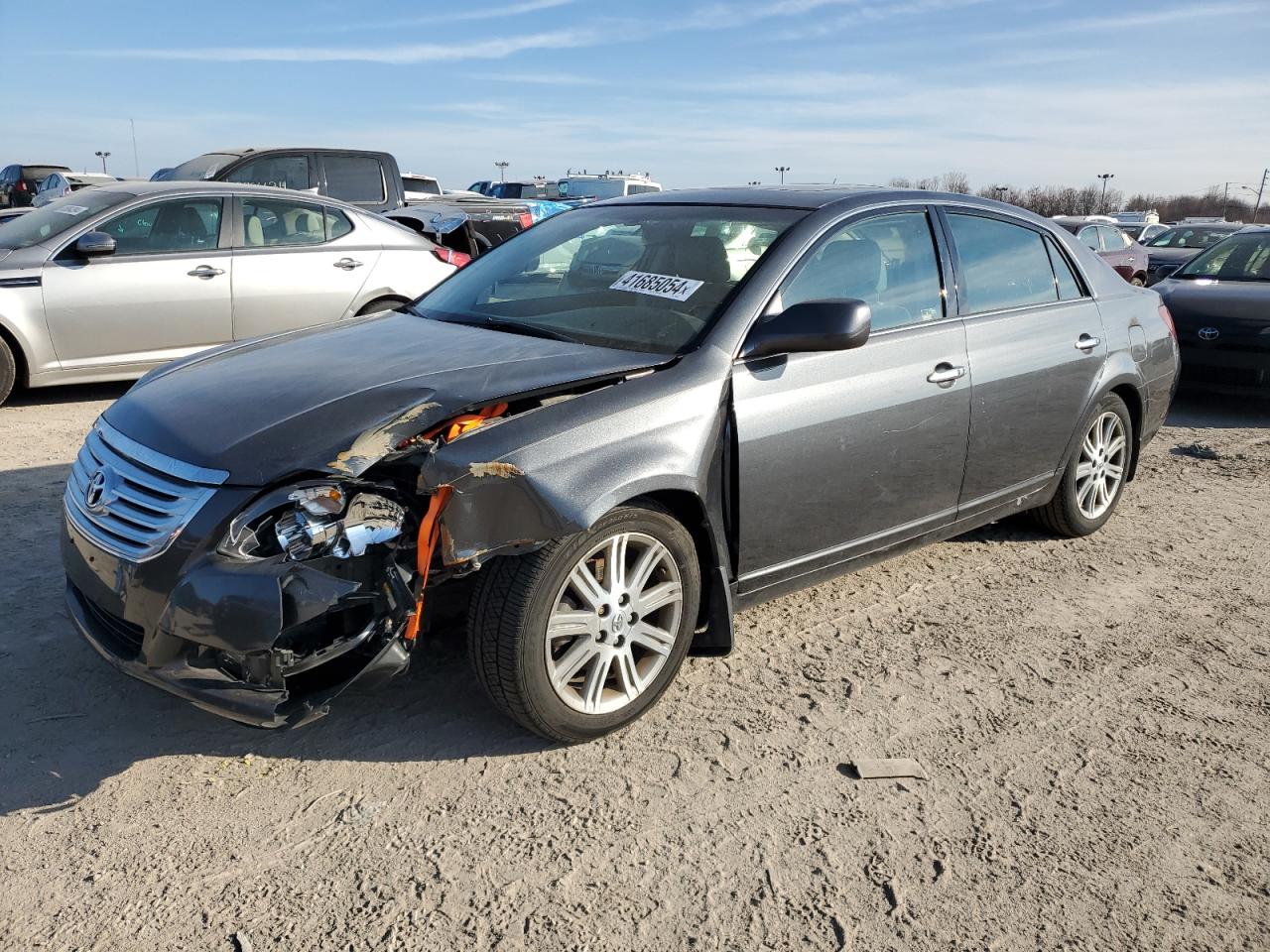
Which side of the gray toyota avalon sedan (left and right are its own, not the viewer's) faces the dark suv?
right

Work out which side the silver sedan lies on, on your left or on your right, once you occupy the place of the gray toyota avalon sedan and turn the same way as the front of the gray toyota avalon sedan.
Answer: on your right

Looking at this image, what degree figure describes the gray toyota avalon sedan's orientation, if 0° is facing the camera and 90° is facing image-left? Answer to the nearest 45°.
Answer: approximately 45°
